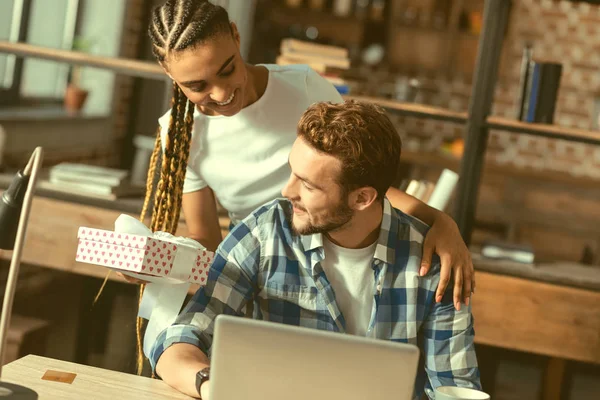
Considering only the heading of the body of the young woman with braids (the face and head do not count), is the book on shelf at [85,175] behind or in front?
behind

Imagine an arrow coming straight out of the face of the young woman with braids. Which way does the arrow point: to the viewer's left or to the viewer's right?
to the viewer's right

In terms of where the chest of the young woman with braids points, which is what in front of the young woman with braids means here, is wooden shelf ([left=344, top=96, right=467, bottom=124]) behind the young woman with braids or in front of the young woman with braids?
behind

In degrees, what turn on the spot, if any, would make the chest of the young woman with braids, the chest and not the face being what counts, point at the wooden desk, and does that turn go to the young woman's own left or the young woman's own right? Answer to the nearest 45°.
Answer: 0° — they already face it

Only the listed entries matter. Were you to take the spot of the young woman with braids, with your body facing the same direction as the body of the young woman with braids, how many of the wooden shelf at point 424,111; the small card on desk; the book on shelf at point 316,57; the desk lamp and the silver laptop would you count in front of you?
3

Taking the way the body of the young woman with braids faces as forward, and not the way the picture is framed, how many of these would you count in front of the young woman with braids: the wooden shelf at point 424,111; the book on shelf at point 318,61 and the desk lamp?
1

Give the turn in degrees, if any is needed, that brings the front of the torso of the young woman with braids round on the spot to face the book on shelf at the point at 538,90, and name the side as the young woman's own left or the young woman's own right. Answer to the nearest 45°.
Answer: approximately 135° to the young woman's own left

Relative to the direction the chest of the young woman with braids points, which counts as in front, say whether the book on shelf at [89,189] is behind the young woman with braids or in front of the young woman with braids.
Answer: behind

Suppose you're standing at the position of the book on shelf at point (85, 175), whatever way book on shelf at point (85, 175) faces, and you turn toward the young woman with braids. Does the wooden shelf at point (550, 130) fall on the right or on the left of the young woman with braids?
left

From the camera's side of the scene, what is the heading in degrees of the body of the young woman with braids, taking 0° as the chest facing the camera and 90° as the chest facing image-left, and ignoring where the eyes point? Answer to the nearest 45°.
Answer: approximately 0°

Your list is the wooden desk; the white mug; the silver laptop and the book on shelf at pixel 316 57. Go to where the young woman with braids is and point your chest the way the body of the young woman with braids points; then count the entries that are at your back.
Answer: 1

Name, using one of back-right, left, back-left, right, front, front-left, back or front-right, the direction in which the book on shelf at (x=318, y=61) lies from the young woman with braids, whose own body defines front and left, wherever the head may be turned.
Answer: back
